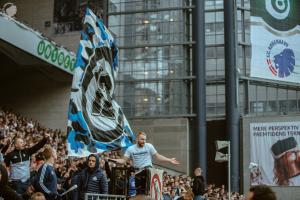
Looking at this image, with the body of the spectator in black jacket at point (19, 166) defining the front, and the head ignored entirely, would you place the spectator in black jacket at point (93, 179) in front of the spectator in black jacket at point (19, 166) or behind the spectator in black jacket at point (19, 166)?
in front

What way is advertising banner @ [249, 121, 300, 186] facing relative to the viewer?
toward the camera

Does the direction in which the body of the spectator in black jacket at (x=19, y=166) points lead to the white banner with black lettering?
yes

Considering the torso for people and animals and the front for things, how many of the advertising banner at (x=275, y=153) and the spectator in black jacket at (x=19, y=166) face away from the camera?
0

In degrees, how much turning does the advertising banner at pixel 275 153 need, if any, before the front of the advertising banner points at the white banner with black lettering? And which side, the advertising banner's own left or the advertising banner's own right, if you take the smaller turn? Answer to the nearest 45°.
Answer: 0° — it already faces it

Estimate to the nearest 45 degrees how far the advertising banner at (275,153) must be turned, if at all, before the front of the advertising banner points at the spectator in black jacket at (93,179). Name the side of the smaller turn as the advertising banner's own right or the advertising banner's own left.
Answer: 0° — it already faces them

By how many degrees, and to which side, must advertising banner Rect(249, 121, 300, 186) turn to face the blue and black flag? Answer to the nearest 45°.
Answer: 0° — it already faces it

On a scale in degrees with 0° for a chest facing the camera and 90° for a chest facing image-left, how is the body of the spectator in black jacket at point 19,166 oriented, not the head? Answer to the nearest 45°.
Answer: approximately 315°
